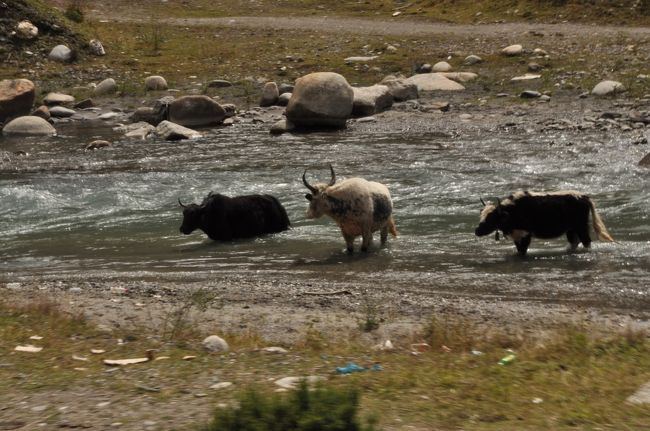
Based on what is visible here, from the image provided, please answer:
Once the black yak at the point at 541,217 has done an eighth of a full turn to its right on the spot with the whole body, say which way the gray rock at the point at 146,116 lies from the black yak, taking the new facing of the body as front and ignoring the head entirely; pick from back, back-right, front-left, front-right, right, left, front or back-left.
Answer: front

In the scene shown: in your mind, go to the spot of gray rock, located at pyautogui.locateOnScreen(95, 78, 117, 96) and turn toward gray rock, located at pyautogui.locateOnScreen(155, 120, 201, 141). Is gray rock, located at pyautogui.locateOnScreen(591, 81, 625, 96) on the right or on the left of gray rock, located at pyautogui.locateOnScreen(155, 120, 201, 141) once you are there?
left

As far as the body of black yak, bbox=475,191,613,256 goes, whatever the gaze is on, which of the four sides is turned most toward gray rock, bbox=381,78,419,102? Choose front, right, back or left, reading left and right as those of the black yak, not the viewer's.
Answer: right

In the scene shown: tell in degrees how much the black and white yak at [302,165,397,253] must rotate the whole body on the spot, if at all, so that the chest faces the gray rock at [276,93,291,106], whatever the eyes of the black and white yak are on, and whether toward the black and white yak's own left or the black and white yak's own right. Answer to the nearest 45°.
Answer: approximately 135° to the black and white yak's own right

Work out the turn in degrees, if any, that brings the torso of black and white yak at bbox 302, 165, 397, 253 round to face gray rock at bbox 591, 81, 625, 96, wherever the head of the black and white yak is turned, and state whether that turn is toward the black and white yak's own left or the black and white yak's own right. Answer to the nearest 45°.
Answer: approximately 180°

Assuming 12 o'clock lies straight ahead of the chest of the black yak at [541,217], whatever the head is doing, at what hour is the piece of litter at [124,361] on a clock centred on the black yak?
The piece of litter is roughly at 10 o'clock from the black yak.

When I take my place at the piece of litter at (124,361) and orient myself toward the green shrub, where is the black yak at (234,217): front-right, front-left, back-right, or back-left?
back-left

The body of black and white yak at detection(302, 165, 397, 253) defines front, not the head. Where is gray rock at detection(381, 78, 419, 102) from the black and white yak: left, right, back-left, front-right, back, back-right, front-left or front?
back-right

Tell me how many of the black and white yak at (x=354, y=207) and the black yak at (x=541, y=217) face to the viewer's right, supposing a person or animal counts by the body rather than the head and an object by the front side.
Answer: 0

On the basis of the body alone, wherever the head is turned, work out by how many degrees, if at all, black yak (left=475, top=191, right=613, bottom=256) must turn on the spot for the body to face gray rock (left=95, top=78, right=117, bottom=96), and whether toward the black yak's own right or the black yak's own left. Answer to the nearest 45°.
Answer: approximately 45° to the black yak's own right

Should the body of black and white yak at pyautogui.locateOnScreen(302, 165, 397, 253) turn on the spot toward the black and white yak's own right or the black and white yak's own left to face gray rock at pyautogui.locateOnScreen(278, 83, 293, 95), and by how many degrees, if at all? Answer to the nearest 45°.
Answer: approximately 135° to the black and white yak's own right

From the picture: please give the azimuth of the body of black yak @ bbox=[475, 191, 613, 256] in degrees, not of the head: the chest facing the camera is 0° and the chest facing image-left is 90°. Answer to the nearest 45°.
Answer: approximately 90°

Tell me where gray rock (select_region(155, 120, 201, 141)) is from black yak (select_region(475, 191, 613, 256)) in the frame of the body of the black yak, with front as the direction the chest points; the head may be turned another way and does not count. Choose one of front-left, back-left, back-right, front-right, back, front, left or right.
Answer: front-right

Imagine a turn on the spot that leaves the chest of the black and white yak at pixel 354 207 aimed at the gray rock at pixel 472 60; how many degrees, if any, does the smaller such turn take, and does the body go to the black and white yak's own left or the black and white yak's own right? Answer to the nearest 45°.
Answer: approximately 135° to the black and white yak's own right

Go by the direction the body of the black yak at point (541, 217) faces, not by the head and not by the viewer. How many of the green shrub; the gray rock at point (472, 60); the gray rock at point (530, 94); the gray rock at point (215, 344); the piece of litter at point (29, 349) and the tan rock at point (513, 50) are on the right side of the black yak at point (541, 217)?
3
